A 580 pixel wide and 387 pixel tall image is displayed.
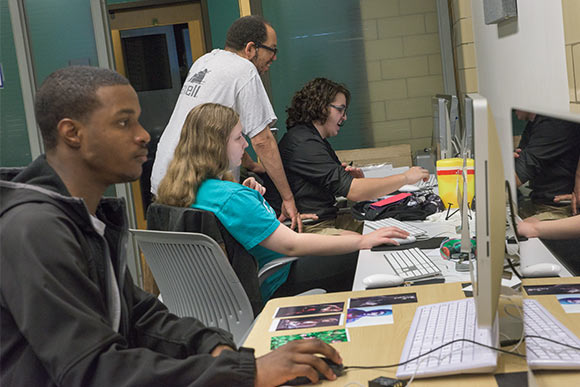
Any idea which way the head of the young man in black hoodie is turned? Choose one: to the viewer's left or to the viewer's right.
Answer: to the viewer's right

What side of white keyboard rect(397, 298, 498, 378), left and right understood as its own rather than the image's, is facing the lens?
left

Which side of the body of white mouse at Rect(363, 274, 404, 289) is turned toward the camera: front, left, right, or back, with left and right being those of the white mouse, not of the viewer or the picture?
right

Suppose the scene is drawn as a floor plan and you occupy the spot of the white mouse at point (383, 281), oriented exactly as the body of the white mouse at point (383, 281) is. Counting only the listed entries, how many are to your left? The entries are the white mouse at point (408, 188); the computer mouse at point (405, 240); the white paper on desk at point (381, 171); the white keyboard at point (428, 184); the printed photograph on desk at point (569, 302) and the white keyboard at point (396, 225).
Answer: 5

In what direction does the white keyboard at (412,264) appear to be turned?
to the viewer's left

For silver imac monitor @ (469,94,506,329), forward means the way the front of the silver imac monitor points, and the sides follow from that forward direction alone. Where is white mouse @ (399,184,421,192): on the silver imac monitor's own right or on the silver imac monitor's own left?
on the silver imac monitor's own right

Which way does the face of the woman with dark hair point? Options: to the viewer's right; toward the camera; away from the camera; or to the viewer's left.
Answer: to the viewer's right

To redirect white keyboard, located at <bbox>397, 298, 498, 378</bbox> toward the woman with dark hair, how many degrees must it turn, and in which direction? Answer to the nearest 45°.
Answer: approximately 90° to its right

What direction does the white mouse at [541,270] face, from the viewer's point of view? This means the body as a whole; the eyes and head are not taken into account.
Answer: to the viewer's left

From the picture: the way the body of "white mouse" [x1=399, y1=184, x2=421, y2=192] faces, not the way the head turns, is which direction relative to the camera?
to the viewer's right

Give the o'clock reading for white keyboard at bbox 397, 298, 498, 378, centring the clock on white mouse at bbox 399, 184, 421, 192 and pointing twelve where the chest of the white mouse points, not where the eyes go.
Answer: The white keyboard is roughly at 3 o'clock from the white mouse.

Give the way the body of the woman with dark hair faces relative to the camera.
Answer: to the viewer's right

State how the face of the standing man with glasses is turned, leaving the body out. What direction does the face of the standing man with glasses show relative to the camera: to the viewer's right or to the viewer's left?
to the viewer's right
